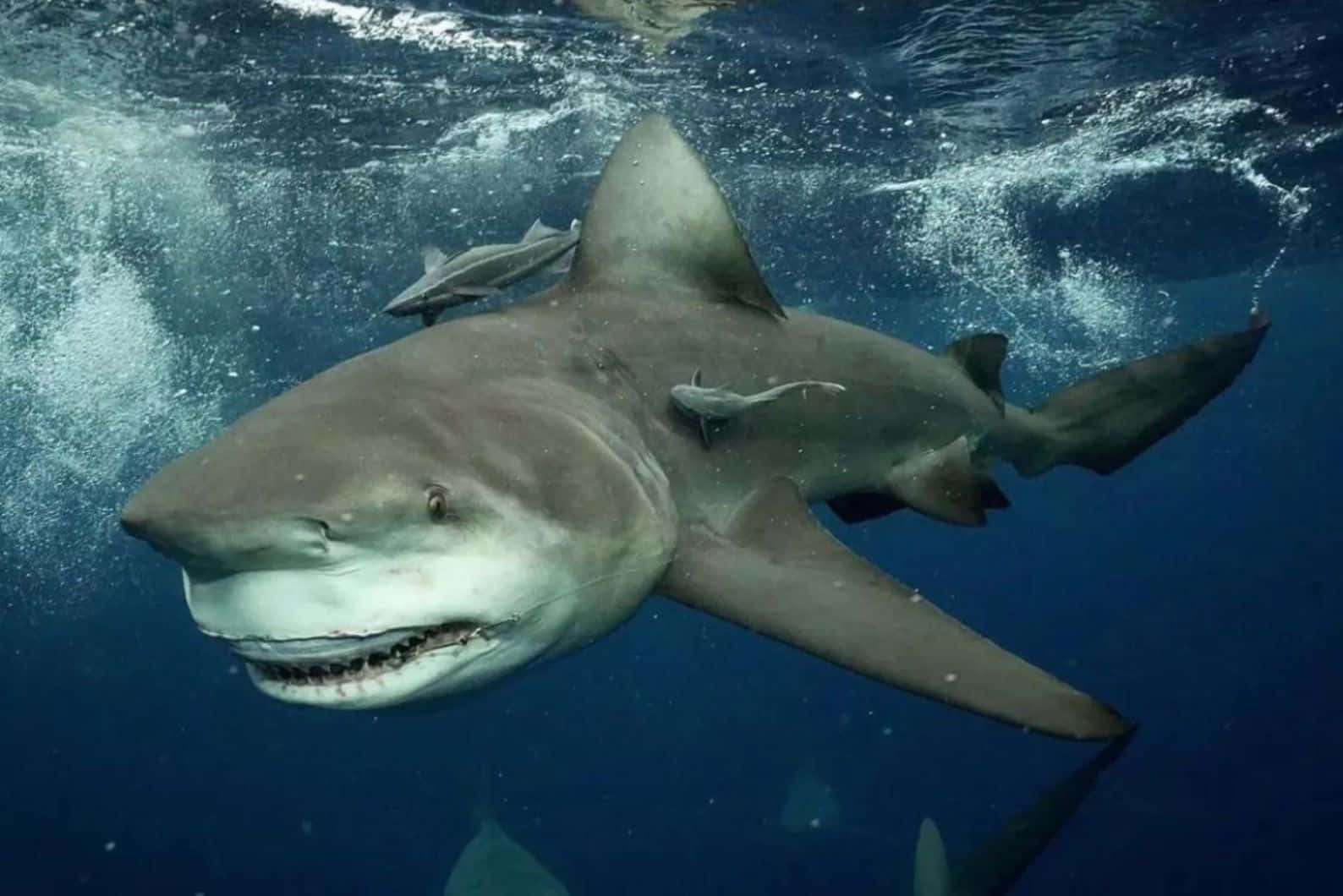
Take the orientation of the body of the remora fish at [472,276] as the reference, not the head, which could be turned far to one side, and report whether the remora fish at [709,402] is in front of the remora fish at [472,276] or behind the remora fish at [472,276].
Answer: behind

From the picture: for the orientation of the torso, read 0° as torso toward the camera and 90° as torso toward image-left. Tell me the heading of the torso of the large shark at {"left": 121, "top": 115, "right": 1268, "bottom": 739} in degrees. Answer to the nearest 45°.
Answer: approximately 45°

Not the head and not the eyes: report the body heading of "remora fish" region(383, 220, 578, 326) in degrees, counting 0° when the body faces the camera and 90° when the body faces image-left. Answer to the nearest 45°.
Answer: approximately 90°
